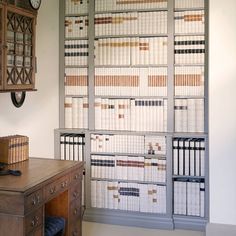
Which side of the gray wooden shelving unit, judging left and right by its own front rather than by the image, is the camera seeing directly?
front

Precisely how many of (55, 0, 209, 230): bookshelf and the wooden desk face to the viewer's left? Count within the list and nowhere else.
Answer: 0

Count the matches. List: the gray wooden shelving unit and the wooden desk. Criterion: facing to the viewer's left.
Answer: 0

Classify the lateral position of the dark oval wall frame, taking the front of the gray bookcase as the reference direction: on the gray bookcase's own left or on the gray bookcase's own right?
on the gray bookcase's own right

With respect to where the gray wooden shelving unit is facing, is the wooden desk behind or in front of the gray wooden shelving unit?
in front

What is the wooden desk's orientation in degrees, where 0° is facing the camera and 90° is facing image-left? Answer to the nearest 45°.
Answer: approximately 315°

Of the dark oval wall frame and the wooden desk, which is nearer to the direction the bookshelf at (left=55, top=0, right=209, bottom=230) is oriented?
the wooden desk

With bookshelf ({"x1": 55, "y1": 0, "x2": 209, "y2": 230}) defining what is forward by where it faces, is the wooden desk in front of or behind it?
in front

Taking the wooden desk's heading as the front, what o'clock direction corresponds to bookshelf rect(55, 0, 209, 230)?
The bookshelf is roughly at 9 o'clock from the wooden desk.

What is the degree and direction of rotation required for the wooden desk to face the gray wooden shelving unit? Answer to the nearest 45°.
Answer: approximately 90° to its left

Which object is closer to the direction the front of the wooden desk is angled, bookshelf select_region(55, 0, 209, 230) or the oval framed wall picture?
the bookshelf
